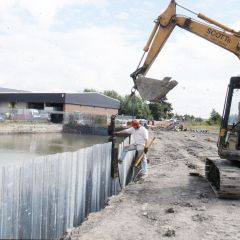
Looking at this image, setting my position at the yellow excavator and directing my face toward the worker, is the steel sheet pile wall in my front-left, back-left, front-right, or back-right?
front-left

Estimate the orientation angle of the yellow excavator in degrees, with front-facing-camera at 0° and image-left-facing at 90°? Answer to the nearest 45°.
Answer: approximately 90°

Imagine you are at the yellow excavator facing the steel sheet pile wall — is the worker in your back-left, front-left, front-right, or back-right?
front-right

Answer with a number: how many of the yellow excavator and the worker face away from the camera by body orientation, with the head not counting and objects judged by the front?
0

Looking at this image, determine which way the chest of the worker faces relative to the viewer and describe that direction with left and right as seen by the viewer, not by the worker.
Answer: facing the viewer and to the left of the viewer

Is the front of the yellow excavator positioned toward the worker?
yes

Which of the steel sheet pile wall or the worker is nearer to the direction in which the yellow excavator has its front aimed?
the worker

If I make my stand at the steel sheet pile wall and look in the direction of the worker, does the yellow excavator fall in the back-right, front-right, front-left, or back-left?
front-right

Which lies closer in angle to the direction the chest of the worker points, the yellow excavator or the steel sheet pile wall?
the steel sheet pile wall
